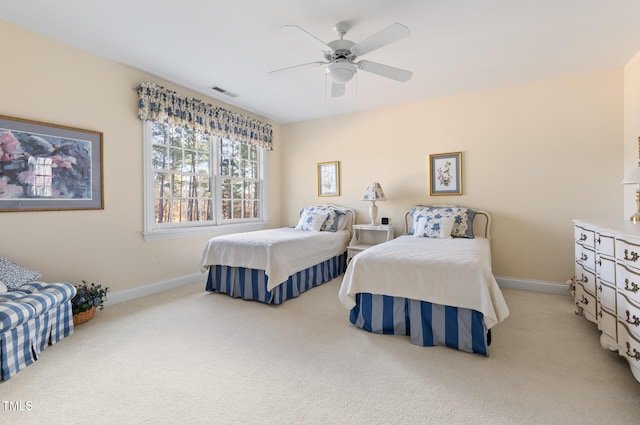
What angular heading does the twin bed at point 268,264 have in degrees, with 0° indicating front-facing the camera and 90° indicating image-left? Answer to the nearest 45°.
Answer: approximately 45°

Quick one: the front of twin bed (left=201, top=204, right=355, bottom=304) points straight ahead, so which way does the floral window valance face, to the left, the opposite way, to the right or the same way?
to the left

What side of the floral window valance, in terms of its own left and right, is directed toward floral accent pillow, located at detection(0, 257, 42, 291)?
right

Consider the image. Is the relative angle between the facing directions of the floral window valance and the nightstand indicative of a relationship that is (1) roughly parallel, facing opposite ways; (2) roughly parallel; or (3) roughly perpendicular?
roughly perpendicular

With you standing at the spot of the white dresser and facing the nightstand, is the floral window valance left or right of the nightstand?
left

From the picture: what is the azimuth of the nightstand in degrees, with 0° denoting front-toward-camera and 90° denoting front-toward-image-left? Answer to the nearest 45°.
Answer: approximately 0°

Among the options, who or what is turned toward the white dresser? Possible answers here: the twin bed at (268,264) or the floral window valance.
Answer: the floral window valance

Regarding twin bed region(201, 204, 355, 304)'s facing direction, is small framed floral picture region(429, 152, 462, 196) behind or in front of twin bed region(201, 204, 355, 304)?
behind
